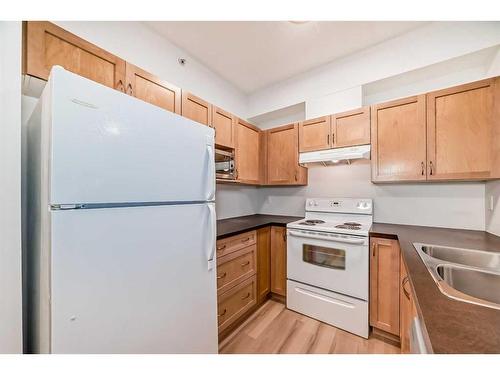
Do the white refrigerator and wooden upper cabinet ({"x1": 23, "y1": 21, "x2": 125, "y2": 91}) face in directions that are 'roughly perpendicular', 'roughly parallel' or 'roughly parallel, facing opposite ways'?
roughly parallel

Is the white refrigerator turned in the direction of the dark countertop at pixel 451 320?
yes

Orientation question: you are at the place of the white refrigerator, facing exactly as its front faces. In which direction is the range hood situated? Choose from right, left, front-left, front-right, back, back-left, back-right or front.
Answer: front-left

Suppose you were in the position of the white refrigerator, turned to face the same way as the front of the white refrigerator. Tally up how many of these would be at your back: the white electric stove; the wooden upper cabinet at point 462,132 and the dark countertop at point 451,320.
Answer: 0

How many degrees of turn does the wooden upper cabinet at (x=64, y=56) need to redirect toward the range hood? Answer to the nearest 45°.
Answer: approximately 45° to its left

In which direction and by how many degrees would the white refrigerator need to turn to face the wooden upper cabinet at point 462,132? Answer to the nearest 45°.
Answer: approximately 45° to its left

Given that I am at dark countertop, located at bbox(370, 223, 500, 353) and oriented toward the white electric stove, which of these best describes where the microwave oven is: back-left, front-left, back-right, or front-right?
front-left

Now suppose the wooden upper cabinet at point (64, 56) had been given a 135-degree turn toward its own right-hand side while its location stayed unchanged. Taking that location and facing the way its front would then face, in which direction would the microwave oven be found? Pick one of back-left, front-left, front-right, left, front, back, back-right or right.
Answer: back

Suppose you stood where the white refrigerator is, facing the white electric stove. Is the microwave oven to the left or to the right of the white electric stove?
left

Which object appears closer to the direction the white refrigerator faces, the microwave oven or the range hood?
the range hood

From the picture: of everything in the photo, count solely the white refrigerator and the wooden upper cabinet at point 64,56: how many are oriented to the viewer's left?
0

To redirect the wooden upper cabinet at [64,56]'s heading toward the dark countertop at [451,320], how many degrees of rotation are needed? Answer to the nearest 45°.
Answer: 0° — it already faces it

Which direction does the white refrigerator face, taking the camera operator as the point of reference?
facing the viewer and to the right of the viewer
